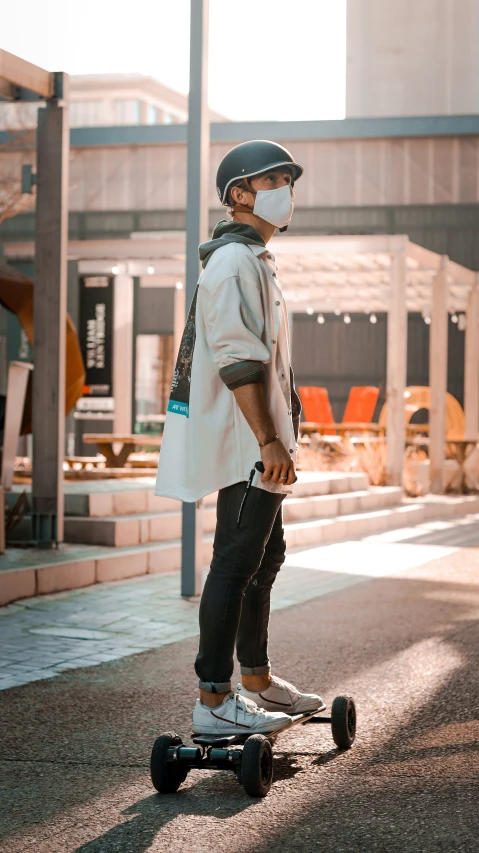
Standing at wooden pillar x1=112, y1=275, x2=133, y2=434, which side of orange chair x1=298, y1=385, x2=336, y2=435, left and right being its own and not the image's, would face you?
right

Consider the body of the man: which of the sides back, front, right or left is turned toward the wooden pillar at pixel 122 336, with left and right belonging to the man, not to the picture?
left

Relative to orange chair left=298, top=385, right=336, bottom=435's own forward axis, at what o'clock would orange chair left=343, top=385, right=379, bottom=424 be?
orange chair left=343, top=385, right=379, bottom=424 is roughly at 10 o'clock from orange chair left=298, top=385, right=336, bottom=435.

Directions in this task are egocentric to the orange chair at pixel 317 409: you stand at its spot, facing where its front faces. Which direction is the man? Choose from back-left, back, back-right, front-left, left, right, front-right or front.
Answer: front-right

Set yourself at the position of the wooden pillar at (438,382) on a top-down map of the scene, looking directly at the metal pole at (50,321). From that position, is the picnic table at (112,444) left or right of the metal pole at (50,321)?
right

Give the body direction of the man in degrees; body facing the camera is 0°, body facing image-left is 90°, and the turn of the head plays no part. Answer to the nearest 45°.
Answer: approximately 270°

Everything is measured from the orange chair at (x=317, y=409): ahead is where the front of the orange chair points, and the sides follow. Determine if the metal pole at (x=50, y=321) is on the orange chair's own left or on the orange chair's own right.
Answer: on the orange chair's own right

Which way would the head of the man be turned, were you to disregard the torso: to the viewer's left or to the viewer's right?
to the viewer's right
